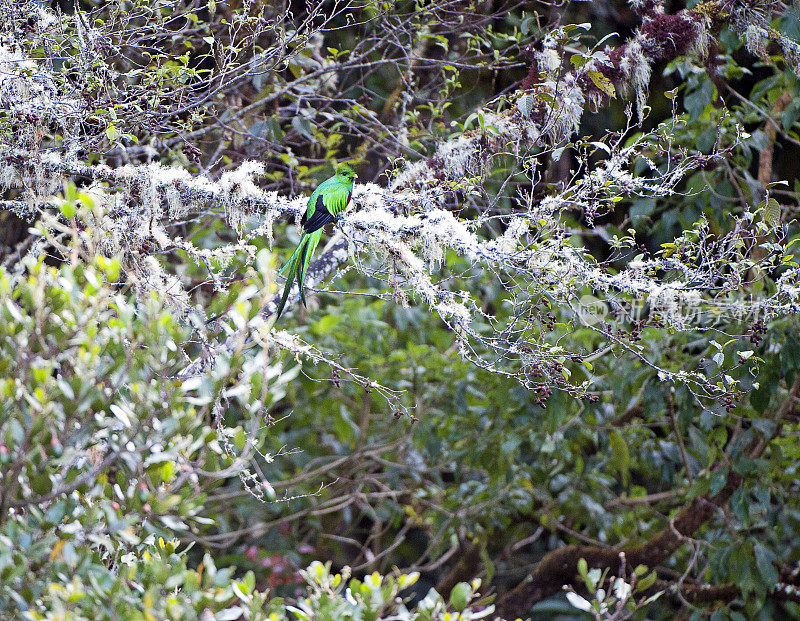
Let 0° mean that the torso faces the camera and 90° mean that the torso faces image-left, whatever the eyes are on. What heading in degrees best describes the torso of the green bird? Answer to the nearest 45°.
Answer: approximately 225°

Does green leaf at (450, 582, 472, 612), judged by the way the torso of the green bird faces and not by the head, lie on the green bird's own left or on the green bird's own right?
on the green bird's own right

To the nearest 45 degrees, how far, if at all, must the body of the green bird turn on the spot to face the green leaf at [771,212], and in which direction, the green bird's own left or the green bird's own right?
approximately 45° to the green bird's own right
